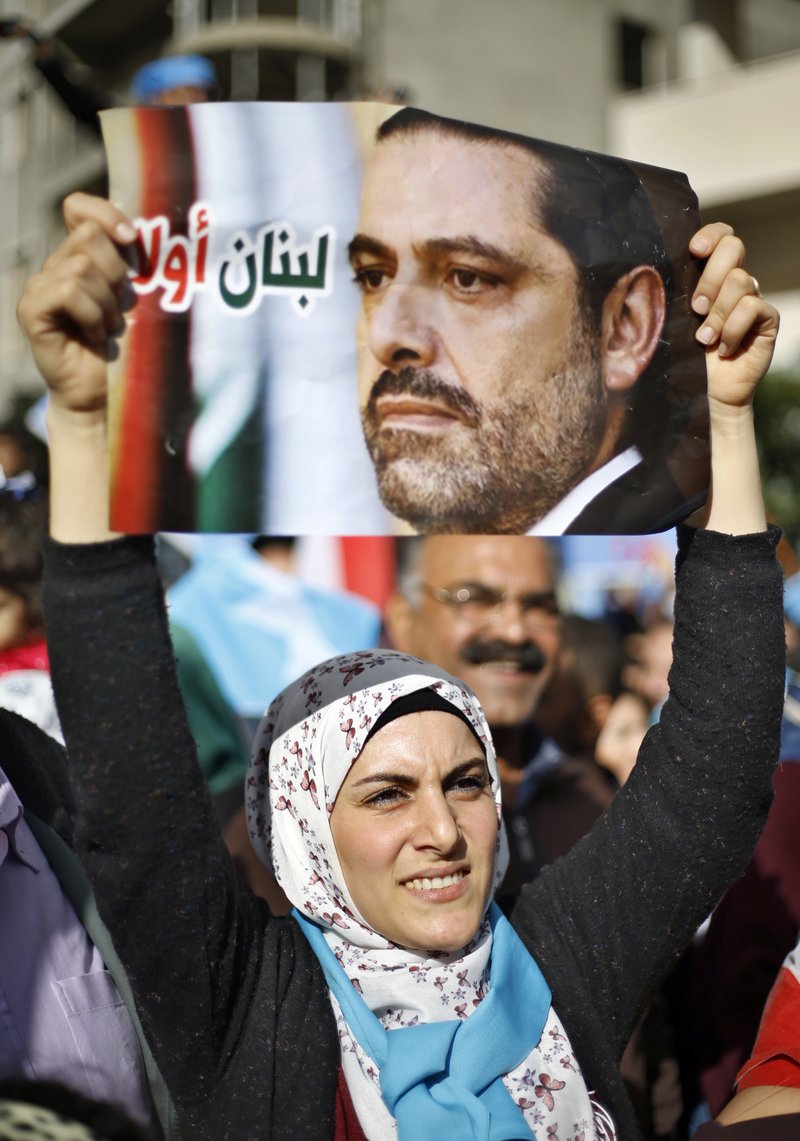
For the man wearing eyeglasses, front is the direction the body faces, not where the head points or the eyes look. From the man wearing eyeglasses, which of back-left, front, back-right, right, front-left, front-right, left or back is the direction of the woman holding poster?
front-right

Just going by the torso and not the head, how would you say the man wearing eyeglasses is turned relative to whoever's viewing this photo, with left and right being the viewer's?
facing the viewer and to the right of the viewer
